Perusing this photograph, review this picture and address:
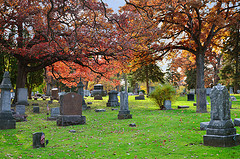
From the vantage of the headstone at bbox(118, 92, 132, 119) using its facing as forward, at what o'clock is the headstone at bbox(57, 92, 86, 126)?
the headstone at bbox(57, 92, 86, 126) is roughly at 2 o'clock from the headstone at bbox(118, 92, 132, 119).

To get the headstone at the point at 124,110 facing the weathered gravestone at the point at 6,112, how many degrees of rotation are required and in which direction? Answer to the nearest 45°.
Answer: approximately 45° to its right

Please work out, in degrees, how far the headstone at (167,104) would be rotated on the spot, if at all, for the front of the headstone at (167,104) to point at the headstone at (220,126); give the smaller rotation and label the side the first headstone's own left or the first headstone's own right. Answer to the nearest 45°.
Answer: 0° — it already faces it

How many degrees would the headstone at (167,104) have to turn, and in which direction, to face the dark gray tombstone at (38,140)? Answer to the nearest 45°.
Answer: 0° — it already faces it

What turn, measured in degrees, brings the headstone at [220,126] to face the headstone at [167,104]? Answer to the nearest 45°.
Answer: approximately 180°

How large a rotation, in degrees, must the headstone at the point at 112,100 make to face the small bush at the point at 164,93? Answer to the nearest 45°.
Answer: approximately 45° to its left

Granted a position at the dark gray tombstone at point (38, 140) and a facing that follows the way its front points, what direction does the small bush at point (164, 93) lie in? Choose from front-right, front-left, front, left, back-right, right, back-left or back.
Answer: back-left

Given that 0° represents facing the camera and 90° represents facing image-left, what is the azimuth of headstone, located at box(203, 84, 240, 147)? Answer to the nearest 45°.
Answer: approximately 0°

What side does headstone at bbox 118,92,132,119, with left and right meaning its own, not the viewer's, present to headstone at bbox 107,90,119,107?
back

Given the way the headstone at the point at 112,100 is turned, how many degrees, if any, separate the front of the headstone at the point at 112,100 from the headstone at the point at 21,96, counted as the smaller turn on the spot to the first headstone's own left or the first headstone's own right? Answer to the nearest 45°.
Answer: approximately 90° to the first headstone's own right

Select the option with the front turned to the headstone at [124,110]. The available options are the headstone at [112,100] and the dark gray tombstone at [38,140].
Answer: the headstone at [112,100]
